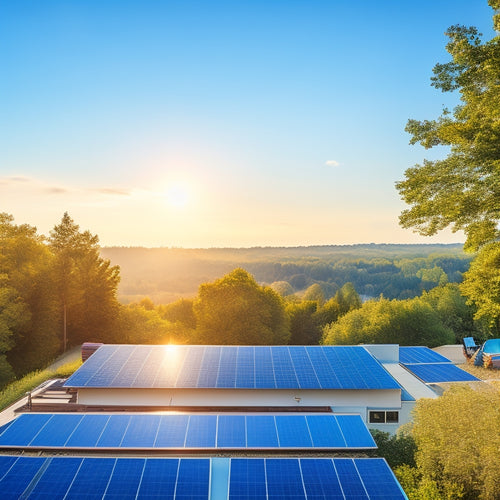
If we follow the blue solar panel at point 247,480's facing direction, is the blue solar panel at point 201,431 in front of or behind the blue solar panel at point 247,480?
behind

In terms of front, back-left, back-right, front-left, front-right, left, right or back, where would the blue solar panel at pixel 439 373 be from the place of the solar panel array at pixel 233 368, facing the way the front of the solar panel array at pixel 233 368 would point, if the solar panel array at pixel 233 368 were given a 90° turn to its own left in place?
front

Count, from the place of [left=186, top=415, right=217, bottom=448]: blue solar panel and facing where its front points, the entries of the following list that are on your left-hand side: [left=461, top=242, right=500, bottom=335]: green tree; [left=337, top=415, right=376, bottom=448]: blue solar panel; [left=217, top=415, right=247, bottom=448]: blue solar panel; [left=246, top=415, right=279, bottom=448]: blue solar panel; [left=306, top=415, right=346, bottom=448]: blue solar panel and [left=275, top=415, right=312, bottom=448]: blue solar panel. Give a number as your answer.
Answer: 6

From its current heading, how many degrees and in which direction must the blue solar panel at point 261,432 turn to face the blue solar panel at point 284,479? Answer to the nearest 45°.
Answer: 0° — it already faces it

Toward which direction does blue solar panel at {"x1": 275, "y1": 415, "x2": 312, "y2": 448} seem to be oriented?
toward the camera

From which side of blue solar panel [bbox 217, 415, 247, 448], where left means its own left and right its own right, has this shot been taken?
front

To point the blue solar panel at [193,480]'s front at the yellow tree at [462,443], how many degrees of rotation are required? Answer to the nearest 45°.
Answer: approximately 90° to its left

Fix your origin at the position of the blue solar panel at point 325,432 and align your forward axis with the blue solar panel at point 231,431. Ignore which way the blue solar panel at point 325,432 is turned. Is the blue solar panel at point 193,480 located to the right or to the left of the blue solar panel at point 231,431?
left

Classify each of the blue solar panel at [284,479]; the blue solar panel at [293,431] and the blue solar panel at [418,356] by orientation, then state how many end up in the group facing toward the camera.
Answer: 3

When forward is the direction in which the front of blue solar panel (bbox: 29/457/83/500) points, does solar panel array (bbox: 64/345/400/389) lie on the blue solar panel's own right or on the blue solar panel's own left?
on the blue solar panel's own left

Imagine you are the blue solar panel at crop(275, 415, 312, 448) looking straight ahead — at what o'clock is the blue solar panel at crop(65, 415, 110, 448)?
the blue solar panel at crop(65, 415, 110, 448) is roughly at 3 o'clock from the blue solar panel at crop(275, 415, 312, 448).

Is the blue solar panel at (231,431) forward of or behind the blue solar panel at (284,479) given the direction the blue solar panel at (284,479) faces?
behind

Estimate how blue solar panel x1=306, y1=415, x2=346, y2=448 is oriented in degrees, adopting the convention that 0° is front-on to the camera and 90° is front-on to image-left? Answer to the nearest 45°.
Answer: approximately 0°

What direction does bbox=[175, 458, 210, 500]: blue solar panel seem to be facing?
toward the camera

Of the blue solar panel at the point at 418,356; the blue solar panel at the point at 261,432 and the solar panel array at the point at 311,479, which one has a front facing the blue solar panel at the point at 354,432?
the blue solar panel at the point at 418,356

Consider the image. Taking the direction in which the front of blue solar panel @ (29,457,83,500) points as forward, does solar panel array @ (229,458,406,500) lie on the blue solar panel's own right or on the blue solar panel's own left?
on the blue solar panel's own left

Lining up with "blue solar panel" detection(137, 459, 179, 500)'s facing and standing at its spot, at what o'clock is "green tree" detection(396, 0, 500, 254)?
The green tree is roughly at 7 o'clock from the blue solar panel.
